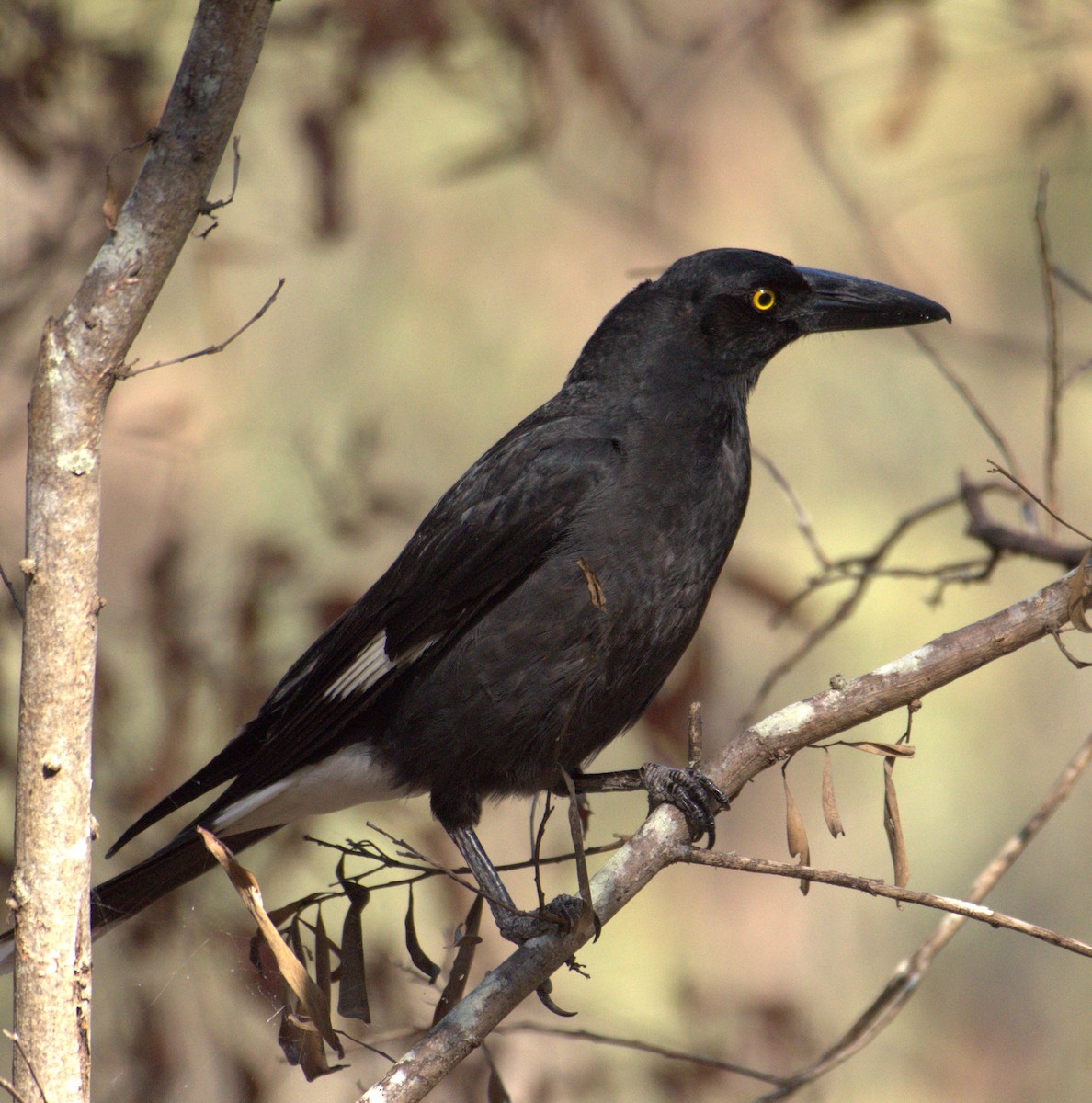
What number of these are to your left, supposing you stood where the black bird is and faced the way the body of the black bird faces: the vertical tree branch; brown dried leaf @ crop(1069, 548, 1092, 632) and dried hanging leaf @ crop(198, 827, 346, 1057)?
0

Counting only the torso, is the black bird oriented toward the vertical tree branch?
no

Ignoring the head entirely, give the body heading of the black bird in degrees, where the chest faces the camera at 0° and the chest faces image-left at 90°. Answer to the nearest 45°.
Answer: approximately 270°
